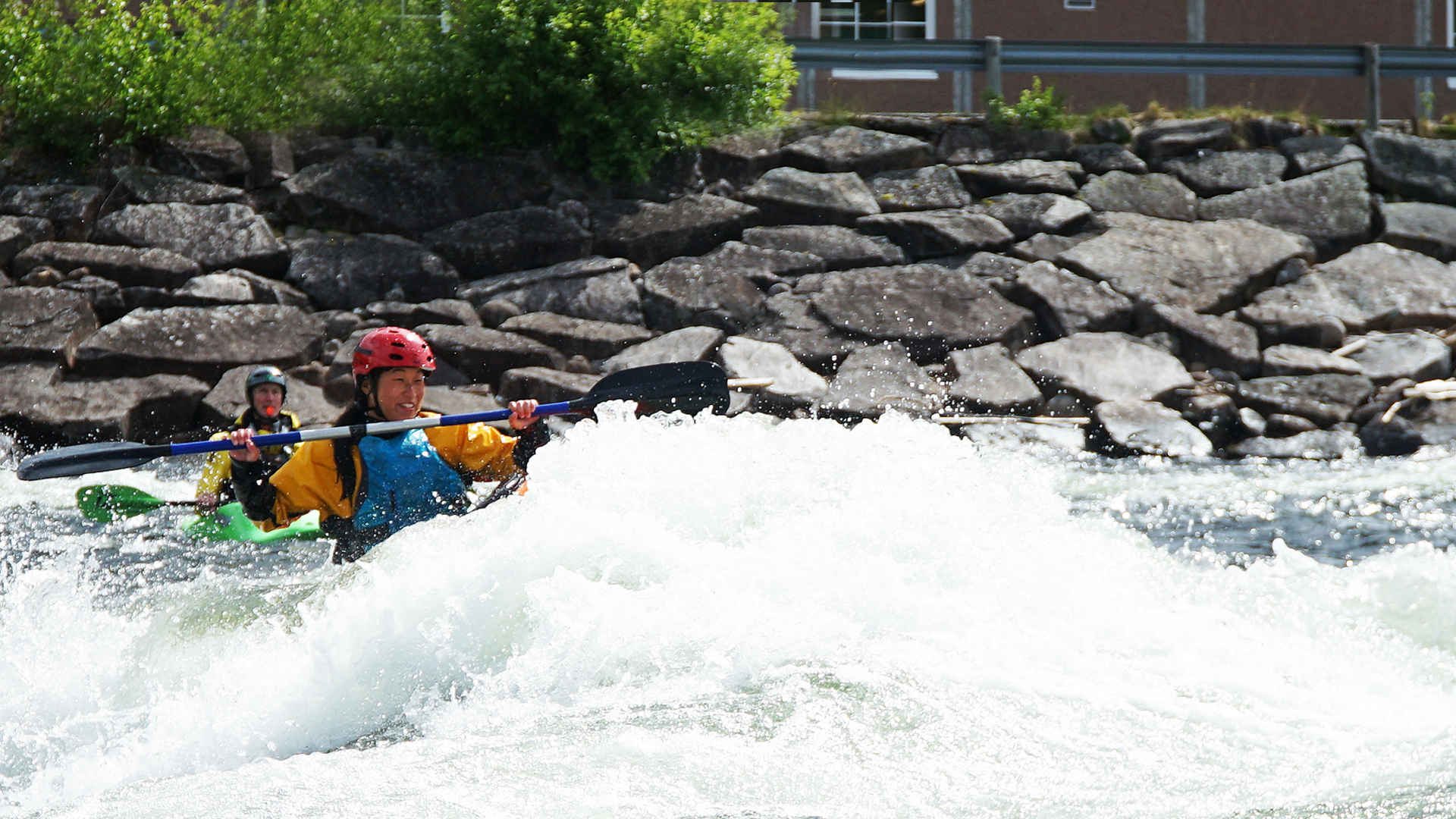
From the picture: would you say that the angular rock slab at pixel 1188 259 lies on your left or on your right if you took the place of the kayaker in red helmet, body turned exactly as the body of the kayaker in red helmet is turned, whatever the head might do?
on your left

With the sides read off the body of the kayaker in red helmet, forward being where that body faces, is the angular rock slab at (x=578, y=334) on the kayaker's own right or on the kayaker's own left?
on the kayaker's own left

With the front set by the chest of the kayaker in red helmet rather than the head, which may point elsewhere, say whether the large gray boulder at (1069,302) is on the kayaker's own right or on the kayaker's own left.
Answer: on the kayaker's own left

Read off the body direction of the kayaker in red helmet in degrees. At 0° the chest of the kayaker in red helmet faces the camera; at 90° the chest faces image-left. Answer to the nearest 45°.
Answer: approximately 315°
